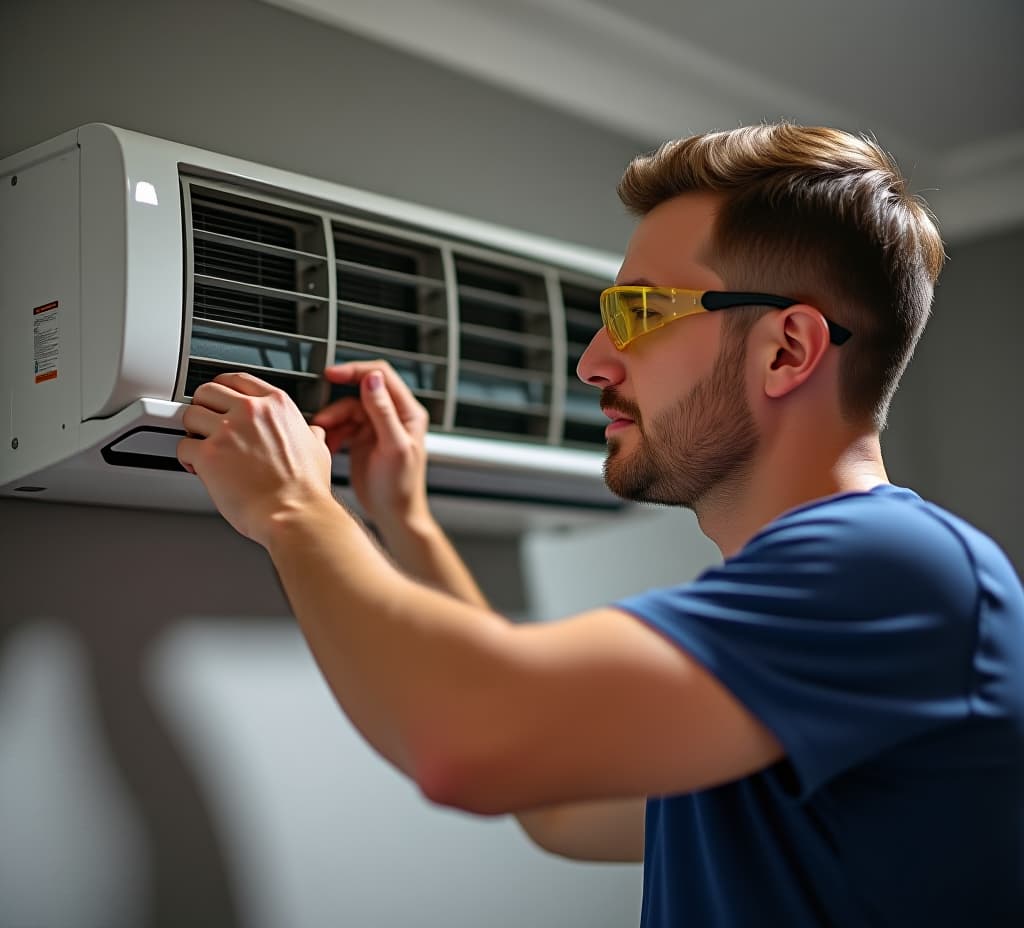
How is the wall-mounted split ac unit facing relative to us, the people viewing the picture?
facing the viewer and to the right of the viewer

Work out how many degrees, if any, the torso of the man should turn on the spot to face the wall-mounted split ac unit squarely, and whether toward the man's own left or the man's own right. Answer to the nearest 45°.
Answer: approximately 45° to the man's own right

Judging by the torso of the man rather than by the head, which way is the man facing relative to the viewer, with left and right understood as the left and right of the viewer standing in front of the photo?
facing to the left of the viewer

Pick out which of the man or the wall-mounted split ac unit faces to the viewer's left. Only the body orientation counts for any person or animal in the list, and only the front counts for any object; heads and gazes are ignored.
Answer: the man

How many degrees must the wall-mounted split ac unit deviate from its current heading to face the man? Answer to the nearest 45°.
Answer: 0° — it already faces them

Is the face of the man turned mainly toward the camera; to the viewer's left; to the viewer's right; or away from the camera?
to the viewer's left

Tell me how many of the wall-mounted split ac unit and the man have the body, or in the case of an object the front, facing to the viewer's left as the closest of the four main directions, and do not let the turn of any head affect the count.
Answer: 1
